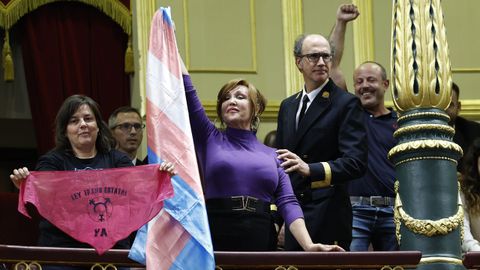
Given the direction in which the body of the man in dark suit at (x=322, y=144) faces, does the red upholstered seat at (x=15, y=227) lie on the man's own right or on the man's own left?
on the man's own right

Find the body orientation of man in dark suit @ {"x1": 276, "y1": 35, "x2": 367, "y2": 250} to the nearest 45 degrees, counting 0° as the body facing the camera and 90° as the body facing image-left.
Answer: approximately 45°

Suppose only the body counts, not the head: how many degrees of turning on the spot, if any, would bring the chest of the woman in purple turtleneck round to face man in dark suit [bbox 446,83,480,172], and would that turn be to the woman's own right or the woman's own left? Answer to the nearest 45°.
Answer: approximately 135° to the woman's own left

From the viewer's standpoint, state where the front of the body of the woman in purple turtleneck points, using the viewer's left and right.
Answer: facing the viewer

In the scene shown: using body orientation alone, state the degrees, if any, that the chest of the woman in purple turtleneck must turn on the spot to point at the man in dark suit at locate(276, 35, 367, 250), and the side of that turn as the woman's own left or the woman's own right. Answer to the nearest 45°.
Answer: approximately 135° to the woman's own left

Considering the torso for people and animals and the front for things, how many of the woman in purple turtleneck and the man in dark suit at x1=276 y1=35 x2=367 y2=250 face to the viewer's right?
0
